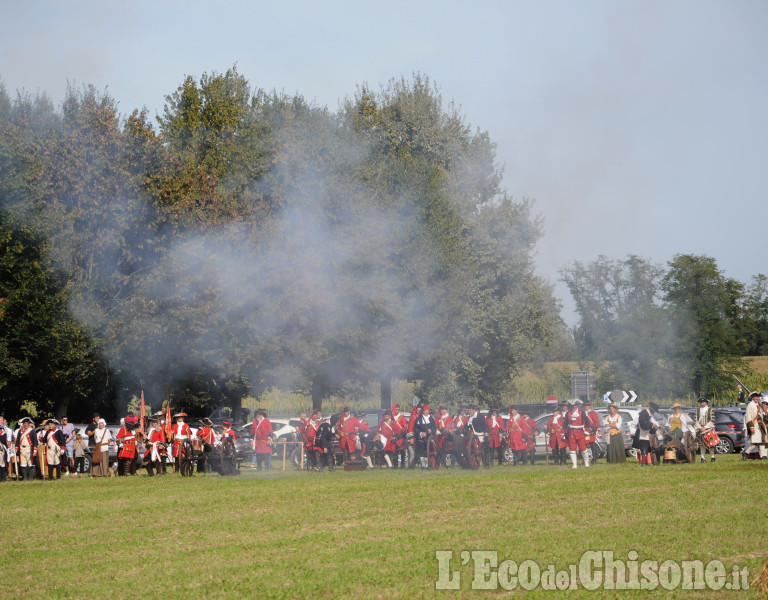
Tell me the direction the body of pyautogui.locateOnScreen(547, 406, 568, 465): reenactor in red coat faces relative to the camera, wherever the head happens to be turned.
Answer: toward the camera

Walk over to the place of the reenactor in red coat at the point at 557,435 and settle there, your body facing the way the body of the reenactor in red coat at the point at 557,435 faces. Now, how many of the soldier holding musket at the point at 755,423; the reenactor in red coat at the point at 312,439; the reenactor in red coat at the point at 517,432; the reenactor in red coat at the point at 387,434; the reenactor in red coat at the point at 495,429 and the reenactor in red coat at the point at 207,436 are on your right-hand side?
5

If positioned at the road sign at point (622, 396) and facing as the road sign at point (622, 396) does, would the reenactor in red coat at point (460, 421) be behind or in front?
in front

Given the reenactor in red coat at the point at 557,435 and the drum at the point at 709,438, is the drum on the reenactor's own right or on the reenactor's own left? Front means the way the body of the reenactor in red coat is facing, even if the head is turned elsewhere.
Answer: on the reenactor's own left

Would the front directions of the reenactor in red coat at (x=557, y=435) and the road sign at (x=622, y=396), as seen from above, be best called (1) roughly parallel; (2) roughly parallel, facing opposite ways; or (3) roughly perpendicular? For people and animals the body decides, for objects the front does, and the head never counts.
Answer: roughly parallel

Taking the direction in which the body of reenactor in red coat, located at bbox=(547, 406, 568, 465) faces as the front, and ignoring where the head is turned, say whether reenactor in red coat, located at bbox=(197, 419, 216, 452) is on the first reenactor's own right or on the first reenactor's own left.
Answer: on the first reenactor's own right

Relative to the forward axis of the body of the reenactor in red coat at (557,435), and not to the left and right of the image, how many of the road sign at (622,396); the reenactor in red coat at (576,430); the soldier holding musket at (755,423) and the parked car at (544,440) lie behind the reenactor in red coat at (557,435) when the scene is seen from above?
2

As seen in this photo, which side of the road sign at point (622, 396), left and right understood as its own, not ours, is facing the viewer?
front

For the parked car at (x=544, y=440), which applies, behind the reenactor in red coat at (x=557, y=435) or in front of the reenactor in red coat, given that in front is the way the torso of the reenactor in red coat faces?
behind

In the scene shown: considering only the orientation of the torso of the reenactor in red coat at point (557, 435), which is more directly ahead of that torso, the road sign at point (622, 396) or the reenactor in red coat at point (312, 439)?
the reenactor in red coat

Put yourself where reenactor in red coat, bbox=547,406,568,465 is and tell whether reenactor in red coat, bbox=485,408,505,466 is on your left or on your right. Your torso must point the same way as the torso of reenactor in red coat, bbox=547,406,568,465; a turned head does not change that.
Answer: on your right

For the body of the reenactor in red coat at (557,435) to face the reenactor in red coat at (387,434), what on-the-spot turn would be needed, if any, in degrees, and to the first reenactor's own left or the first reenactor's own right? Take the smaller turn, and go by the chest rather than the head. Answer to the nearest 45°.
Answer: approximately 90° to the first reenactor's own right

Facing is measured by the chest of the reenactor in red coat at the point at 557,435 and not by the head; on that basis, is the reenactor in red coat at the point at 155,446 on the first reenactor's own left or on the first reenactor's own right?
on the first reenactor's own right

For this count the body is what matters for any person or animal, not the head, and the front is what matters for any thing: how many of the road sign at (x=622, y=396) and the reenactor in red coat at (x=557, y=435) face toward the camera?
2

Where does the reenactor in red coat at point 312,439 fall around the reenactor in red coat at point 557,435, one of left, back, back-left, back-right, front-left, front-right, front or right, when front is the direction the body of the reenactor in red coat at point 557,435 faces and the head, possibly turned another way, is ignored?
right

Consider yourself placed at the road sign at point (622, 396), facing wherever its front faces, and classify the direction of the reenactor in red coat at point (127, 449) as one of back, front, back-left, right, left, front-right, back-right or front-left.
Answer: front-right
